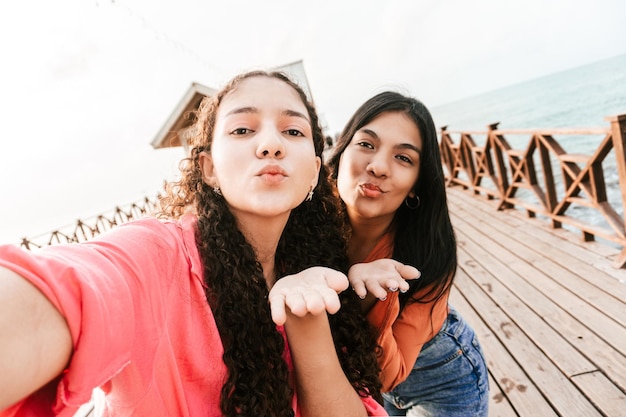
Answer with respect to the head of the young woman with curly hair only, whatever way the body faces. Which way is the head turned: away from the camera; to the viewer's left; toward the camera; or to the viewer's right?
toward the camera

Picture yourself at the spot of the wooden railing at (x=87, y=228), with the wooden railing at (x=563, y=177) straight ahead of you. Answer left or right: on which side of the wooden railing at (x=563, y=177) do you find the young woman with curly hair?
right

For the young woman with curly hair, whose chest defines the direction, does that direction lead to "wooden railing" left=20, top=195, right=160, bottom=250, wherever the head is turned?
no

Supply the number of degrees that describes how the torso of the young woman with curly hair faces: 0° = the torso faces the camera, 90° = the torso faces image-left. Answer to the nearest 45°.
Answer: approximately 0°

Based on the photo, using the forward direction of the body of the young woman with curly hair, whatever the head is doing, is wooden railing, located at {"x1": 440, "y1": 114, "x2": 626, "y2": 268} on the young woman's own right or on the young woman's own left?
on the young woman's own left
